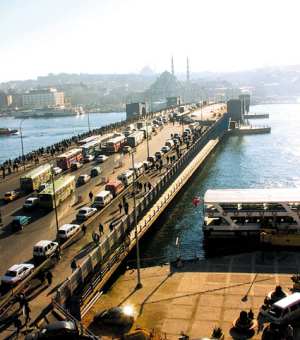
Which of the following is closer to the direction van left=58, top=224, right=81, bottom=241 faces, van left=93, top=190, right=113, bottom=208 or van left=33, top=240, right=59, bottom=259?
the van left=93, top=190, right=113, bottom=208

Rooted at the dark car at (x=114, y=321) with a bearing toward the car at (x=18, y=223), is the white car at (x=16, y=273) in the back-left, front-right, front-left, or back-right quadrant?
front-left

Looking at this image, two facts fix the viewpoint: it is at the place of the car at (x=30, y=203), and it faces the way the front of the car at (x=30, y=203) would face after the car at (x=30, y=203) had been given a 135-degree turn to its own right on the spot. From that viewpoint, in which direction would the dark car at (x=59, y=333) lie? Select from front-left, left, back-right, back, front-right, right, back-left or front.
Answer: back

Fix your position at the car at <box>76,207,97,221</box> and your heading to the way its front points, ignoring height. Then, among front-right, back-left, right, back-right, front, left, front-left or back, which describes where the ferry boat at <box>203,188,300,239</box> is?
front-right

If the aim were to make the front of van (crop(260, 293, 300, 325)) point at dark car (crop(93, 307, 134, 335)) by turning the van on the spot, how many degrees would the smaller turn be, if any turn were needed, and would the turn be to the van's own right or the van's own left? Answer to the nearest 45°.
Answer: approximately 45° to the van's own right

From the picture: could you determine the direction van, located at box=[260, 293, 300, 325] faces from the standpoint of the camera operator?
facing the viewer and to the left of the viewer

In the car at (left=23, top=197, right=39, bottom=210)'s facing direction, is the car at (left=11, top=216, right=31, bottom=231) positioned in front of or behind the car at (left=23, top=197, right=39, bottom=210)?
in front

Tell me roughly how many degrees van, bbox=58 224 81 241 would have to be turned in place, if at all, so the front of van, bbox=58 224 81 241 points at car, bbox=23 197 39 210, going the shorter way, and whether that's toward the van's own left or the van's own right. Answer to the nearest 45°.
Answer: approximately 45° to the van's own left

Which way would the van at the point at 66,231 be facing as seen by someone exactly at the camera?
facing away from the viewer and to the right of the viewer

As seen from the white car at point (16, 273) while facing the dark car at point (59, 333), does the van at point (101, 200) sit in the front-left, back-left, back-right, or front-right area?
back-left

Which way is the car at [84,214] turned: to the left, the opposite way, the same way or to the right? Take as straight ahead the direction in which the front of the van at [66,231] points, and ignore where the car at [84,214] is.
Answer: the same way

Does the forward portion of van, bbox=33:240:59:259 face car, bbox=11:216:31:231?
no
